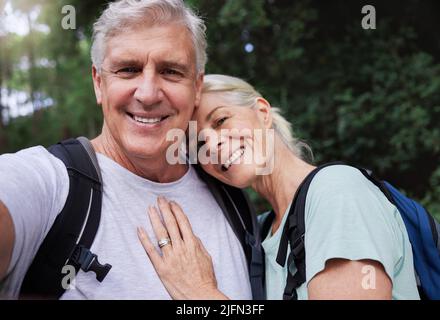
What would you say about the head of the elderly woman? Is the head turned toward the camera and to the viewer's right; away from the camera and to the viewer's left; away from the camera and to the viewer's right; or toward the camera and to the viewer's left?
toward the camera and to the viewer's left

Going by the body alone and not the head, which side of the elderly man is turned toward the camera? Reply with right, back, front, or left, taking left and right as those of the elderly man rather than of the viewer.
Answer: front
